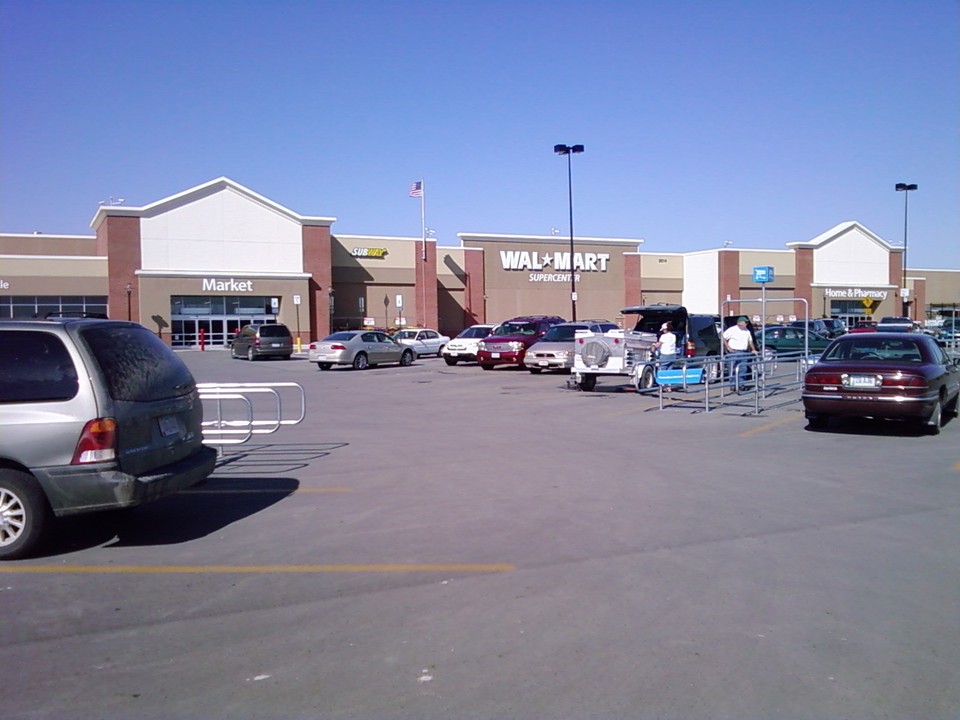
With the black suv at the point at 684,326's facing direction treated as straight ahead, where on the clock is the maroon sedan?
The maroon sedan is roughly at 4 o'clock from the black suv.

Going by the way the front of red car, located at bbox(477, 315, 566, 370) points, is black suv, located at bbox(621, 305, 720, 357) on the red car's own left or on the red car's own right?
on the red car's own left

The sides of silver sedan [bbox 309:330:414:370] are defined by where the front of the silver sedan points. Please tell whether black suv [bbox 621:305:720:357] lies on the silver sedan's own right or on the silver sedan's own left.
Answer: on the silver sedan's own right

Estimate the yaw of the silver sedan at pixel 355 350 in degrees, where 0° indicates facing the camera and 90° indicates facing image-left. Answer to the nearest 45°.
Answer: approximately 225°

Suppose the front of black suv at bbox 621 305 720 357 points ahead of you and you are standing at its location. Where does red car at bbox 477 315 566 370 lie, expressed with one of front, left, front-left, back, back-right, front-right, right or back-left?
left

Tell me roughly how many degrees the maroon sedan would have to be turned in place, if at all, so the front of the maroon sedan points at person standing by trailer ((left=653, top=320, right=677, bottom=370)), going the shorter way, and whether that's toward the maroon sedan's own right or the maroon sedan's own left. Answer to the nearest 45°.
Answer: approximately 45° to the maroon sedan's own left

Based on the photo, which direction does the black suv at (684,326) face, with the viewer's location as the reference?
facing away from the viewer and to the right of the viewer

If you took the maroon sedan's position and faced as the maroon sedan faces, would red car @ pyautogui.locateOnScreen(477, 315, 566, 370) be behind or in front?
in front

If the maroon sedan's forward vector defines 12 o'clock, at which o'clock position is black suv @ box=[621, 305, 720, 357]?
The black suv is roughly at 11 o'clock from the maroon sedan.

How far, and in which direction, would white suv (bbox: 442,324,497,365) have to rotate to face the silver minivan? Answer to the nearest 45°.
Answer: approximately 45° to its left

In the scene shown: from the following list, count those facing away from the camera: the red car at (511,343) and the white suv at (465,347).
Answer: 0

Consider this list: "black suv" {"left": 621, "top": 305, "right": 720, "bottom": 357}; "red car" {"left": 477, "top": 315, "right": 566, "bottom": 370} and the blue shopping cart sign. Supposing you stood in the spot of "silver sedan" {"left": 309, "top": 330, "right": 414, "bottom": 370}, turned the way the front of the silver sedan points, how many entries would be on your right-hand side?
3

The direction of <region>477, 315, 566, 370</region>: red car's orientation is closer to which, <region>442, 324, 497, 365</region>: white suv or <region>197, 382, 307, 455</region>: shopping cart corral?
the shopping cart corral

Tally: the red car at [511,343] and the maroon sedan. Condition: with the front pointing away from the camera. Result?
1

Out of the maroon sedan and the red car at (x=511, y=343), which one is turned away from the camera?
the maroon sedan

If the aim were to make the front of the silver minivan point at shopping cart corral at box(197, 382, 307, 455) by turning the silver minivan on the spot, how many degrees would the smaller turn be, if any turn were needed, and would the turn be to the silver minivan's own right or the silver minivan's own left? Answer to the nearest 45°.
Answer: approximately 45° to the silver minivan's own right

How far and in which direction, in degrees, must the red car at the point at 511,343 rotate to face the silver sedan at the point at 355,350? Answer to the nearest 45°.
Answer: approximately 90° to its right

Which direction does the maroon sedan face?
away from the camera
